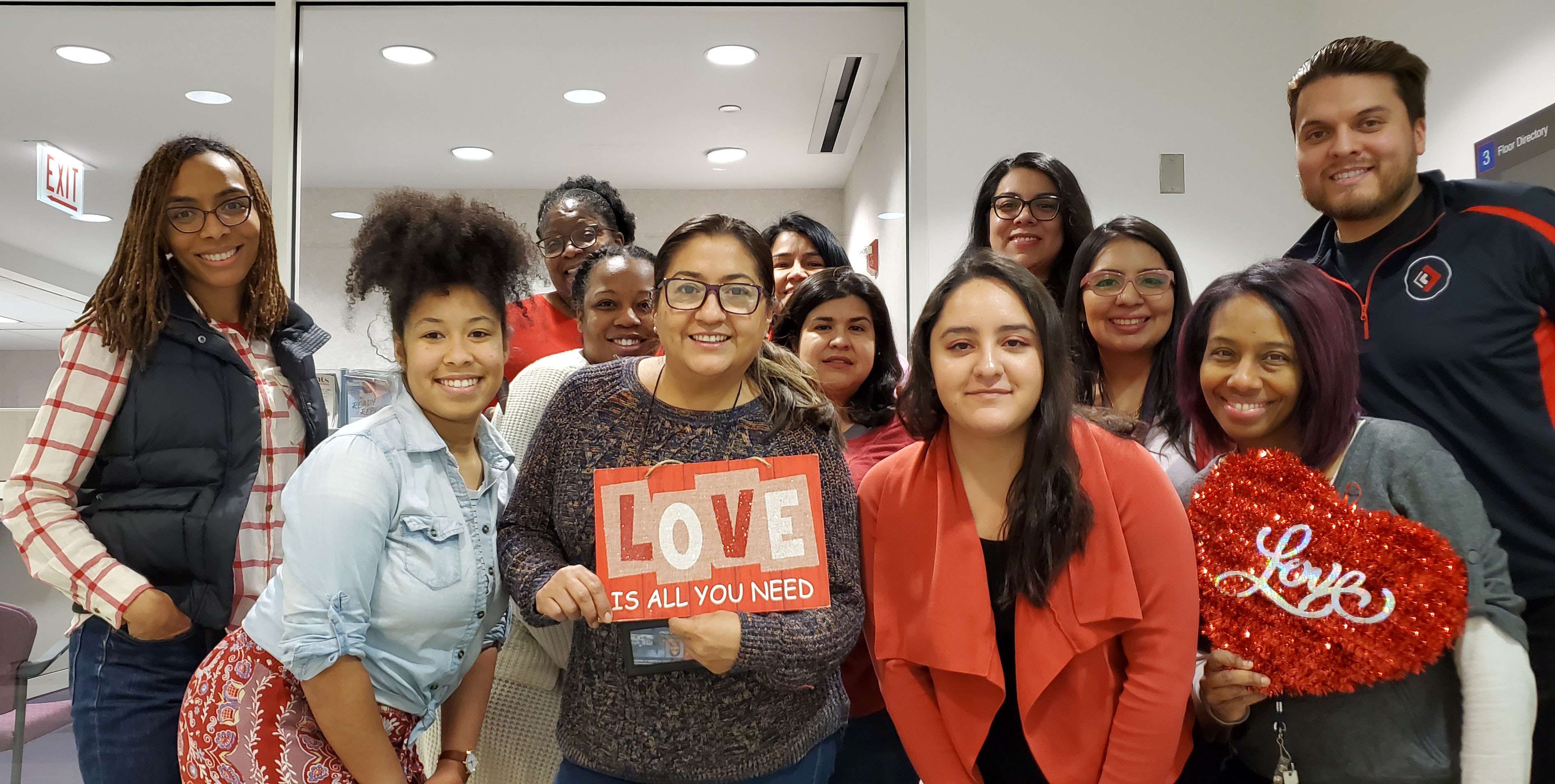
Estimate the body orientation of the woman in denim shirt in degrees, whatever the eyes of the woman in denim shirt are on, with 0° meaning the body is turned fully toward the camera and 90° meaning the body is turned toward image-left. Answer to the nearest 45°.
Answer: approximately 315°

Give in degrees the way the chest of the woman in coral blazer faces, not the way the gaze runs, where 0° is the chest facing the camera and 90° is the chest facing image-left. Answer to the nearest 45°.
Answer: approximately 0°

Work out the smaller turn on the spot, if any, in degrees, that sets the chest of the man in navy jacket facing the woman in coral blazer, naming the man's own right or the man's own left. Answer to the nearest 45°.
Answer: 0° — they already face them

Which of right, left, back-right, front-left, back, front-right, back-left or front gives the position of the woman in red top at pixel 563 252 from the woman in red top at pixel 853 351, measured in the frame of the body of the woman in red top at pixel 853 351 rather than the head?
back-right

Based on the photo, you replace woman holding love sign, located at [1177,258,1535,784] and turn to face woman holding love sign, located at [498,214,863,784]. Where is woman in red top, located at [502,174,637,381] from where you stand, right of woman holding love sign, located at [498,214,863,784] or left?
right

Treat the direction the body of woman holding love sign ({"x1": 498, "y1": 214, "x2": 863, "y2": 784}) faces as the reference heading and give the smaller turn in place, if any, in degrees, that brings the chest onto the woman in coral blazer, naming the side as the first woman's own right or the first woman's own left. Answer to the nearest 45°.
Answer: approximately 90° to the first woman's own left

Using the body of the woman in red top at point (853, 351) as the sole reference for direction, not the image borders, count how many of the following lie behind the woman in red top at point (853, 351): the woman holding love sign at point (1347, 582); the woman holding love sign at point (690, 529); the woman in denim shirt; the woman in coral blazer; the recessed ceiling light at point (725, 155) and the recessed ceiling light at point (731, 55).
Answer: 2

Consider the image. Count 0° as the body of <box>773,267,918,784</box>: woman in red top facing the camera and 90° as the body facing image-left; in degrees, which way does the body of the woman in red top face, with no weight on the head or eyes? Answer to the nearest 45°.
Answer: approximately 0°

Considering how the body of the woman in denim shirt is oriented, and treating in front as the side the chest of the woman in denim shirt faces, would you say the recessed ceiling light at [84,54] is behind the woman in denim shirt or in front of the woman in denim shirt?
behind

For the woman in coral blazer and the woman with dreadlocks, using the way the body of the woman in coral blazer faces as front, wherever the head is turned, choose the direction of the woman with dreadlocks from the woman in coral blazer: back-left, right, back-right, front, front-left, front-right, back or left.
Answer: right

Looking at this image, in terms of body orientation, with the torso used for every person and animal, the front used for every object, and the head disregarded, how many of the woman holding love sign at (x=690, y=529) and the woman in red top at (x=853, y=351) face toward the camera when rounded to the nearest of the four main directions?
2

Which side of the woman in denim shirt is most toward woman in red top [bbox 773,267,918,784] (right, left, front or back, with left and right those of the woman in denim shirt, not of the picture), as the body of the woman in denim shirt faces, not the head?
left
